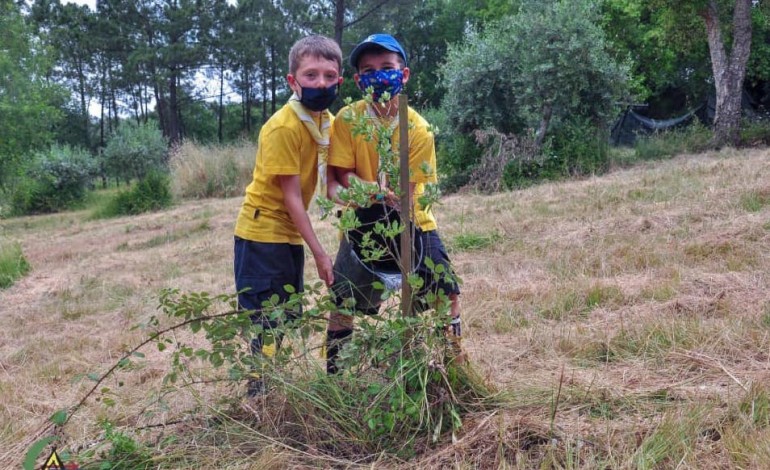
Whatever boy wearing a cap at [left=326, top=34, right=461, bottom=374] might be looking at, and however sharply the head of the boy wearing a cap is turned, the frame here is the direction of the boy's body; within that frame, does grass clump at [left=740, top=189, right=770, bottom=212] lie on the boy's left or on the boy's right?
on the boy's left

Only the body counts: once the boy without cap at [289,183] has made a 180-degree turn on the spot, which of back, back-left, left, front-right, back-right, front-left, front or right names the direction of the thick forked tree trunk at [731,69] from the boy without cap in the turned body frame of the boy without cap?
right

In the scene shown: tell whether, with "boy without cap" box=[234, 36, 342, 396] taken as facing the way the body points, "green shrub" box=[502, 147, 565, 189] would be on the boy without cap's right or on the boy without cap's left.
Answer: on the boy without cap's left

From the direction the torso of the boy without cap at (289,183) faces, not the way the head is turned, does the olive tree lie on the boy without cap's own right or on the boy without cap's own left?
on the boy without cap's own left

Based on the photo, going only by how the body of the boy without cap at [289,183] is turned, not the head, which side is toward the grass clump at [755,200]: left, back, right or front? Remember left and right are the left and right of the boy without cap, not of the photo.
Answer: left

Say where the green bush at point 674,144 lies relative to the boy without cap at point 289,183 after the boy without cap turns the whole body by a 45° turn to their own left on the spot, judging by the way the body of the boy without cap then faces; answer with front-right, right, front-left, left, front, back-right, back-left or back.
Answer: front-left

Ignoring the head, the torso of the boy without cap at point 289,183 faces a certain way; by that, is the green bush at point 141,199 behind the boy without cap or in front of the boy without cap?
behind

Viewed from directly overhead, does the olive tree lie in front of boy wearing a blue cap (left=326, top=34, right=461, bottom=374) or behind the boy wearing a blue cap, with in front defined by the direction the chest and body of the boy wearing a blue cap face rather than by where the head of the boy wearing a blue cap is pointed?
behind

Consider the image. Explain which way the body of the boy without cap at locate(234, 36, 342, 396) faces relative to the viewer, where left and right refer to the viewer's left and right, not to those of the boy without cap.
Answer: facing the viewer and to the right of the viewer

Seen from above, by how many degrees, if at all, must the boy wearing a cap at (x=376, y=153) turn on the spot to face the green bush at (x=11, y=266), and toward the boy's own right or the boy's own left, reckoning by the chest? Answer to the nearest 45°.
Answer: approximately 135° to the boy's own right

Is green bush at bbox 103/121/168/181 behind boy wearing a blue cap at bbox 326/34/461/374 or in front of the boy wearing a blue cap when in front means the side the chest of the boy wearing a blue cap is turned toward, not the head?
behind

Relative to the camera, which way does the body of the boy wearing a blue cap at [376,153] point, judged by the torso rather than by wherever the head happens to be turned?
toward the camera
